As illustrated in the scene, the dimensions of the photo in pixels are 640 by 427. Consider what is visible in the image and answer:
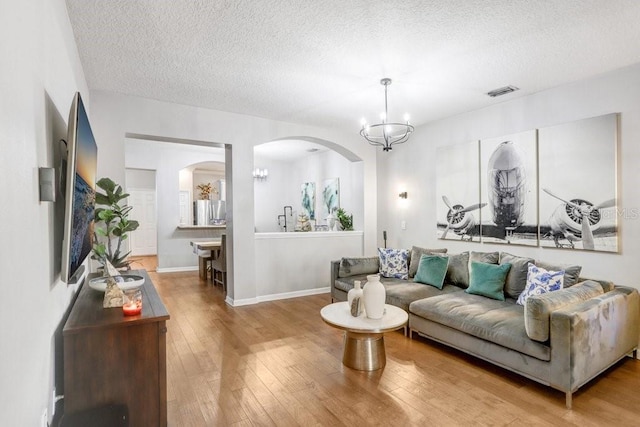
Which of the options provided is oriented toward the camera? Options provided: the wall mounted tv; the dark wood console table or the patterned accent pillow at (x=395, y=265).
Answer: the patterned accent pillow

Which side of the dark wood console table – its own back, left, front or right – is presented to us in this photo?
right

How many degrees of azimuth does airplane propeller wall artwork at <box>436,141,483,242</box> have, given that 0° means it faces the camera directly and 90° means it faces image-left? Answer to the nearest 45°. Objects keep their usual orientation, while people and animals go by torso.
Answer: approximately 45°

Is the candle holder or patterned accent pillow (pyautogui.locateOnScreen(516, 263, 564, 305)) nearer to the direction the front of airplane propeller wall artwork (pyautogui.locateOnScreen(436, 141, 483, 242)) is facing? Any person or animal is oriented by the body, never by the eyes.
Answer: the candle holder

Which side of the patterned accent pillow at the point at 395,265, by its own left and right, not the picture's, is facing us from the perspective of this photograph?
front

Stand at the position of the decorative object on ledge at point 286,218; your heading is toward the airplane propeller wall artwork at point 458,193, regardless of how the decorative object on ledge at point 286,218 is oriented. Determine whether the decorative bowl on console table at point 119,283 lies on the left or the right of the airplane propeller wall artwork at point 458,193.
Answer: right

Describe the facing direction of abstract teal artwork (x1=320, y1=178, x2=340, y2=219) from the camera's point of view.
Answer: facing the viewer and to the left of the viewer

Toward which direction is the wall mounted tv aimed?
to the viewer's right

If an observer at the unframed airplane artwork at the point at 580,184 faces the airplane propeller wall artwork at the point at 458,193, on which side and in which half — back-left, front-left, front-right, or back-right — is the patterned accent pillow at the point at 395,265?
front-left
